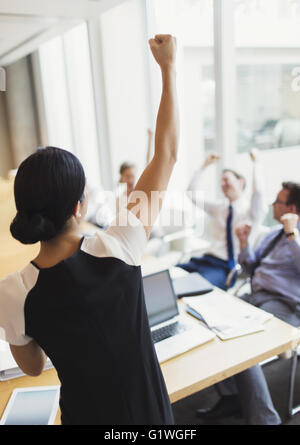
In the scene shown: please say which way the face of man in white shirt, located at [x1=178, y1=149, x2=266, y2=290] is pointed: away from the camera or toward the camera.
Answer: toward the camera

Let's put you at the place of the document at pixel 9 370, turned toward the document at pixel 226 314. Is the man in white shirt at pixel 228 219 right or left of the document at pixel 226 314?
left

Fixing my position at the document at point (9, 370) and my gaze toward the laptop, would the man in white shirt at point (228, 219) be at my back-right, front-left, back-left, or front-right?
front-left

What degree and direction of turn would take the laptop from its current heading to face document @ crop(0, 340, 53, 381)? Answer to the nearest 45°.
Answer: approximately 90° to its right

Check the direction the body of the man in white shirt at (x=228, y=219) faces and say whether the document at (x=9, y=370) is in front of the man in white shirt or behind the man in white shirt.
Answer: in front

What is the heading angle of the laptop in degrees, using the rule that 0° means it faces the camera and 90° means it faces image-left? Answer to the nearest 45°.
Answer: approximately 315°

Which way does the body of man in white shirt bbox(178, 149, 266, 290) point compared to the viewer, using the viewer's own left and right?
facing the viewer and to the left of the viewer

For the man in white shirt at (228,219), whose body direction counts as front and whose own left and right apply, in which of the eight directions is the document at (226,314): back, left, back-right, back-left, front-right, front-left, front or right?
front-left

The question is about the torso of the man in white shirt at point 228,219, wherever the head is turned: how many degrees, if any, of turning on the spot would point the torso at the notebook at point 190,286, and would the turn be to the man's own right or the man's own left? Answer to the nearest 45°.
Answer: approximately 45° to the man's own left

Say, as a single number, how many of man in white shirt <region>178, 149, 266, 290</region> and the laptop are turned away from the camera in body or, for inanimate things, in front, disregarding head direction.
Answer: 0

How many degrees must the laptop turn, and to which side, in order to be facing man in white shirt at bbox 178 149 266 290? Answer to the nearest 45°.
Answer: approximately 135° to its left
